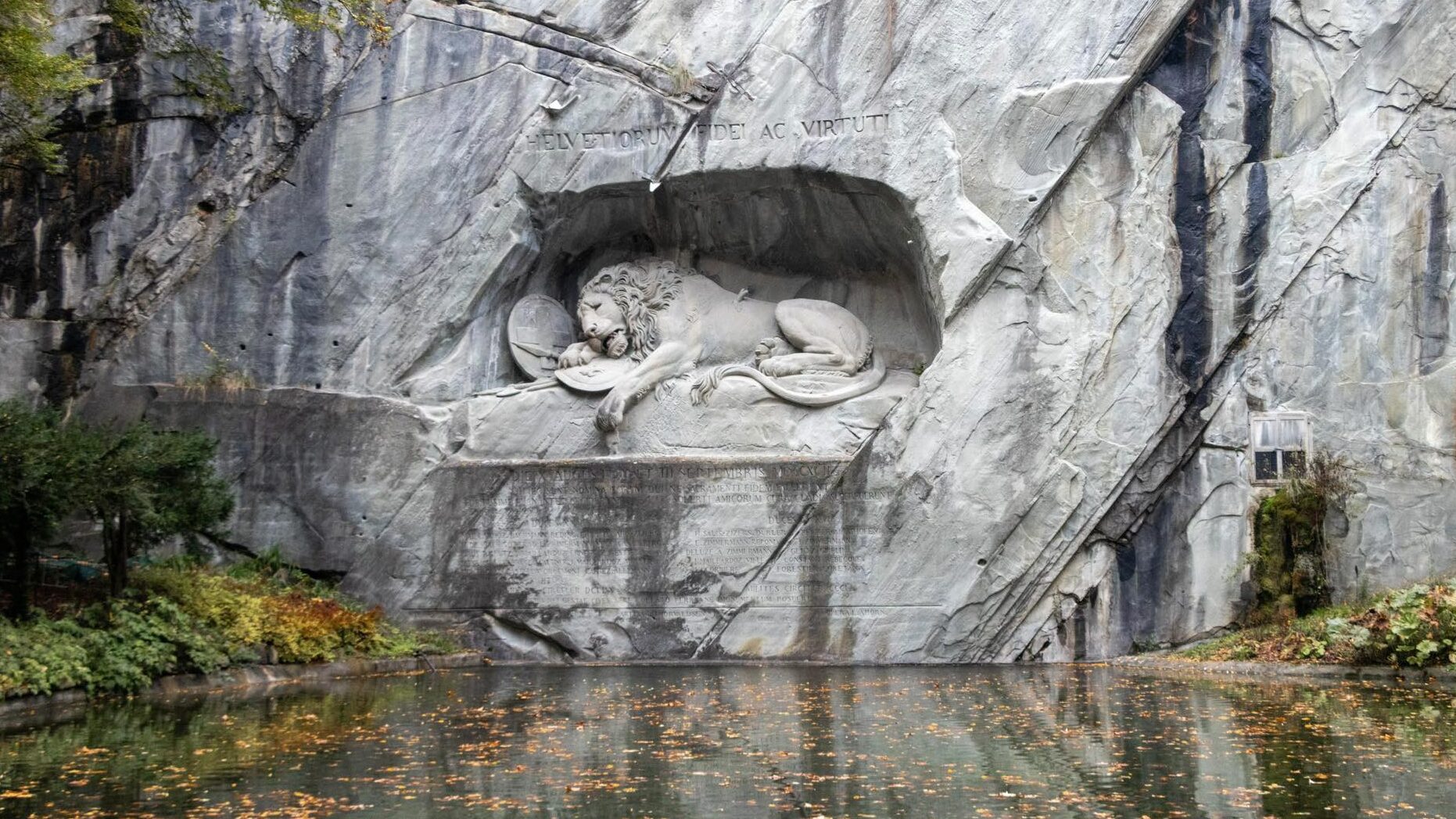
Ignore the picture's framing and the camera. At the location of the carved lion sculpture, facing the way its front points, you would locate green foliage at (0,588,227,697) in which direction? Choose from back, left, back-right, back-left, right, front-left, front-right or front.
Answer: front-left

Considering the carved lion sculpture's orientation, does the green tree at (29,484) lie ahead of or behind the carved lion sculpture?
ahead

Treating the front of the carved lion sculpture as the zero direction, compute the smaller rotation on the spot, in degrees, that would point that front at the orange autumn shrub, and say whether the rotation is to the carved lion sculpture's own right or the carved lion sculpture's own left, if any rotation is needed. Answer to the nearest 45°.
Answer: approximately 45° to the carved lion sculpture's own left

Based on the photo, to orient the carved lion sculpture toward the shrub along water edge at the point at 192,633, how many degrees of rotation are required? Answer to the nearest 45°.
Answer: approximately 45° to its left

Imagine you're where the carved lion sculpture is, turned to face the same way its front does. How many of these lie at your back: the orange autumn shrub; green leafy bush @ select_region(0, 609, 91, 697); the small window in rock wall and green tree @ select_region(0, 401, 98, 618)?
1

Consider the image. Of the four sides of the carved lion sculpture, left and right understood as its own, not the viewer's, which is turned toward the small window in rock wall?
back

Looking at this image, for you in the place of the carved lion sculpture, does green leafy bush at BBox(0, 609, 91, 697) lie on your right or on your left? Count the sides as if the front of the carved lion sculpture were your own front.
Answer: on your left

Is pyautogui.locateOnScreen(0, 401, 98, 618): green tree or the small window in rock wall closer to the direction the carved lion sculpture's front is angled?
the green tree

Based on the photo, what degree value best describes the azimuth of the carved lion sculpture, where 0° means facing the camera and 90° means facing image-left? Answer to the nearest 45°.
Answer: approximately 90°
